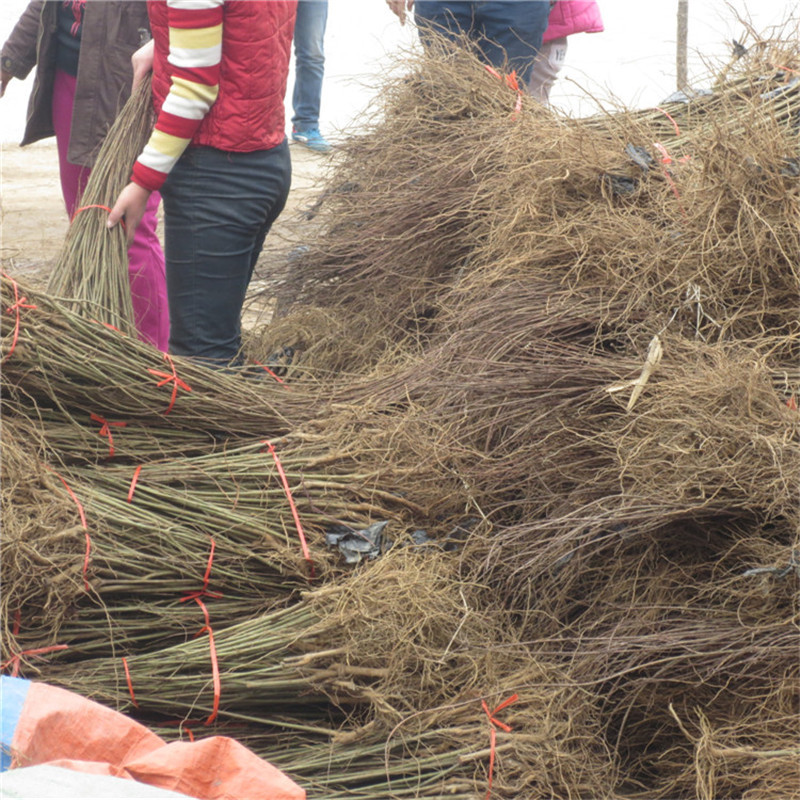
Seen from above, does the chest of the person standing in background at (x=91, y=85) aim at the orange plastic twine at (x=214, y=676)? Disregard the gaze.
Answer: yes

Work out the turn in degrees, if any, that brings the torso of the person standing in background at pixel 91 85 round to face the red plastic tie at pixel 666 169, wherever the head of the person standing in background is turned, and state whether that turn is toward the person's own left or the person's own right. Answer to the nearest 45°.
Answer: approximately 45° to the person's own left

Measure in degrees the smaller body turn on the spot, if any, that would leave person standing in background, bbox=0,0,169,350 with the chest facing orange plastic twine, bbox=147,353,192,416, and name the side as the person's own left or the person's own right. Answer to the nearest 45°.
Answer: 0° — they already face it

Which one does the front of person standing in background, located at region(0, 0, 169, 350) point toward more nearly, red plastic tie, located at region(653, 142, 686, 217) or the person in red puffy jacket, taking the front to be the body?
the person in red puffy jacket

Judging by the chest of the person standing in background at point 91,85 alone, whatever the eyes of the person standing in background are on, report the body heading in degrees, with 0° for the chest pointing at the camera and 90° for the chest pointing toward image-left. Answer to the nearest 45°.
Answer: approximately 0°
